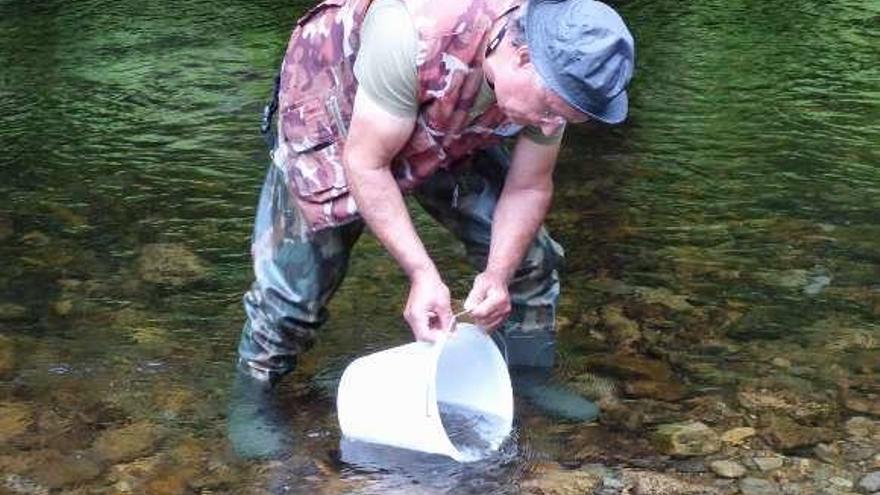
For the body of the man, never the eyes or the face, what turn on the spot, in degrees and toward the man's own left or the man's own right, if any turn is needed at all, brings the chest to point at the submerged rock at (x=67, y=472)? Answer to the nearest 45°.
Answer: approximately 135° to the man's own right

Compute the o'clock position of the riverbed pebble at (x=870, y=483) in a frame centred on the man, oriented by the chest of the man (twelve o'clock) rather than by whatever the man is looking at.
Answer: The riverbed pebble is roughly at 11 o'clock from the man.

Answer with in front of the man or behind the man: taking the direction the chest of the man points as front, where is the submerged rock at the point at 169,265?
behind

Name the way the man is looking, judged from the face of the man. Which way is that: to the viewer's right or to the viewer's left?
to the viewer's right

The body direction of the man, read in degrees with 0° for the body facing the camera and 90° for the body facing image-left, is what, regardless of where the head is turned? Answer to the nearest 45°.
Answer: approximately 315°

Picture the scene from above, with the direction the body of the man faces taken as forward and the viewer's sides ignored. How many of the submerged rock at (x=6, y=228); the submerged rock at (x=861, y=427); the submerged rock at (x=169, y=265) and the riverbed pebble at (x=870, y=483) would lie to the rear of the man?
2

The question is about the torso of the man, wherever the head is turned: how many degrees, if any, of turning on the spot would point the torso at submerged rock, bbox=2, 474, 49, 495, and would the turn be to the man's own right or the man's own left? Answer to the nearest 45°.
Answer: approximately 135° to the man's own right
